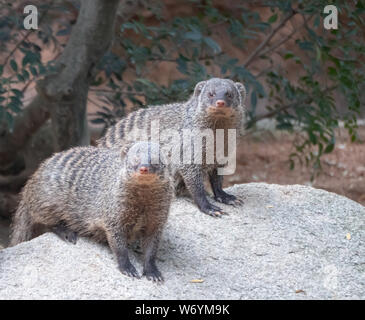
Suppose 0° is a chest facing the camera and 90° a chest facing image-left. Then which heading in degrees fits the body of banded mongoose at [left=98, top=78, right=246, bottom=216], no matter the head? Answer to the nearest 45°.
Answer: approximately 315°

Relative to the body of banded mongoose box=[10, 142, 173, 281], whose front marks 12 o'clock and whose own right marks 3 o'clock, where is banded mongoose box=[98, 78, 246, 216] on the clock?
banded mongoose box=[98, 78, 246, 216] is roughly at 9 o'clock from banded mongoose box=[10, 142, 173, 281].

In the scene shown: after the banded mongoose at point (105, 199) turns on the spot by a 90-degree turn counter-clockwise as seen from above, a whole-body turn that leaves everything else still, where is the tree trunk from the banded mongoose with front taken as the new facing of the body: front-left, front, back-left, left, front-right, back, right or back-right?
front-left

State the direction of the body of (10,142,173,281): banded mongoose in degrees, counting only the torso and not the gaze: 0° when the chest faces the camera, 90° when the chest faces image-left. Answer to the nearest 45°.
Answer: approximately 315°

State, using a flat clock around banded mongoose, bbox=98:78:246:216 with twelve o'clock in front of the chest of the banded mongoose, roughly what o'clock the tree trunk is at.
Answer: The tree trunk is roughly at 6 o'clock from the banded mongoose.
